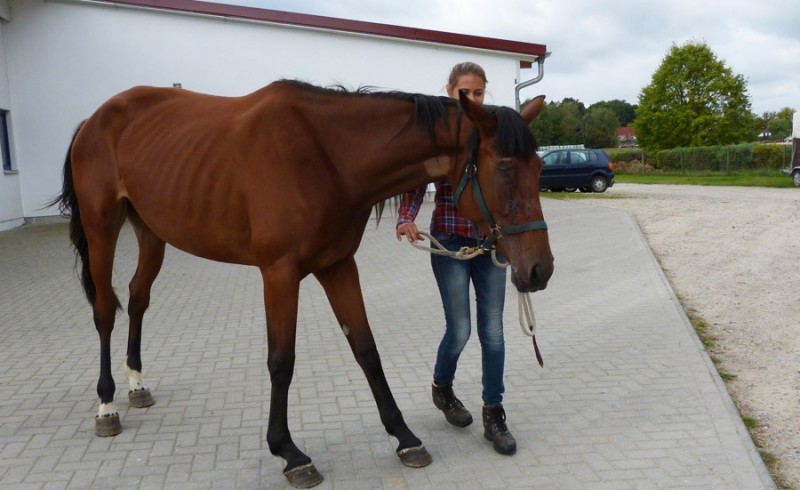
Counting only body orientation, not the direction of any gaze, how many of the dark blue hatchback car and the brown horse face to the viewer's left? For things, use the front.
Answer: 1

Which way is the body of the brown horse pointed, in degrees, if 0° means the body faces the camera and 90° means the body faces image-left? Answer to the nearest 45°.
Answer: approximately 315°

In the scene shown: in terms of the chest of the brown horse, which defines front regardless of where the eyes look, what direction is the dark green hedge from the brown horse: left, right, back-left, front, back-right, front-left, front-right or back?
left

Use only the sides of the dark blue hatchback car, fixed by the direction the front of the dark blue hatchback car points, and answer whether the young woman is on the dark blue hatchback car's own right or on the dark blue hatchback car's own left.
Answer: on the dark blue hatchback car's own left

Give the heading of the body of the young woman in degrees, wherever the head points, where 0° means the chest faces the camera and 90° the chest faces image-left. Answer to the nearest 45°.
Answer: approximately 315°

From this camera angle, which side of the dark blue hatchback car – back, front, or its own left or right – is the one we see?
left

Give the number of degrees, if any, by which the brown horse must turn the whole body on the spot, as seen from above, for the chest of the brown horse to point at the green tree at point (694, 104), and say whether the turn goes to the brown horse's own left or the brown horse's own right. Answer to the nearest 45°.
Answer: approximately 90° to the brown horse's own left

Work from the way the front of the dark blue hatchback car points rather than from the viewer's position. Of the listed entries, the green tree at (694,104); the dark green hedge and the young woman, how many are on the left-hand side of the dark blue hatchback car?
1

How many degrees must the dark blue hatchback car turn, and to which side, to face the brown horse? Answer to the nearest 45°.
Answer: approximately 90° to its left

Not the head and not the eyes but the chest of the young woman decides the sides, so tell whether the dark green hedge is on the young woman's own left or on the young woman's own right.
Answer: on the young woman's own left
